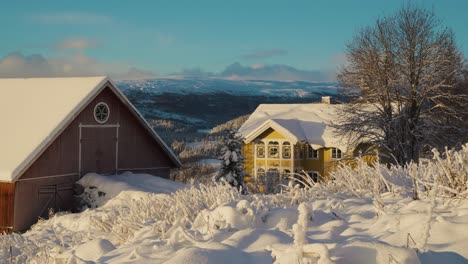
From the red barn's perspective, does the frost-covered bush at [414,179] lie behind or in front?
in front

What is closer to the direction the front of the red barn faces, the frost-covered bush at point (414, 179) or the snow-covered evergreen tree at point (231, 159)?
the frost-covered bush

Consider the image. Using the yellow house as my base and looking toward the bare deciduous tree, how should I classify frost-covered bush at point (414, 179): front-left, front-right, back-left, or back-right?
front-right

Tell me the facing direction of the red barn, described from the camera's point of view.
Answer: facing the viewer and to the right of the viewer

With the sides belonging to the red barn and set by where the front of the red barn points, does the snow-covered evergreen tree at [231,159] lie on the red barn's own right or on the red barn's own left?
on the red barn's own left

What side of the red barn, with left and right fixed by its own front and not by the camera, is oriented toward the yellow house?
left

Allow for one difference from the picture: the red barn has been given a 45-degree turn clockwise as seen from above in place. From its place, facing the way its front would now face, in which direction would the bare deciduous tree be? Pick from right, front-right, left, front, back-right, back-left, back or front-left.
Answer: left
